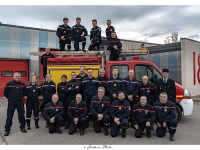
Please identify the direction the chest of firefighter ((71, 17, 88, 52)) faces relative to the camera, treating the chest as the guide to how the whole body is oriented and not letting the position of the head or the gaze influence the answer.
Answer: toward the camera

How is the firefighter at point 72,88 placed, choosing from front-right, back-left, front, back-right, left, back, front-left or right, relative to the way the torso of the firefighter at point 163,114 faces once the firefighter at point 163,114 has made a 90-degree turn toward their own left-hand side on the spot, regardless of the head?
back

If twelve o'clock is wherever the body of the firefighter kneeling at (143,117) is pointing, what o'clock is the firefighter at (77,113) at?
The firefighter is roughly at 3 o'clock from the firefighter kneeling.

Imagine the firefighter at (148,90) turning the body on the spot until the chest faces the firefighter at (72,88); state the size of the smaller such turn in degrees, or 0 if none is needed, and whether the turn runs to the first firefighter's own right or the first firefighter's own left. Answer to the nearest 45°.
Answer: approximately 90° to the first firefighter's own right

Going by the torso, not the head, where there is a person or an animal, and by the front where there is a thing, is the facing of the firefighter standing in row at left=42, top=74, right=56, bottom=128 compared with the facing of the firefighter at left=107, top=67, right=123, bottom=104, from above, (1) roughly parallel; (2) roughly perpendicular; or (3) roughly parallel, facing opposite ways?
roughly parallel

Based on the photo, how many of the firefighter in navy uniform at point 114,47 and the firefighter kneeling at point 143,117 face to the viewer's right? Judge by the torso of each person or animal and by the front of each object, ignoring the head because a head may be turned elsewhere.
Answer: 0

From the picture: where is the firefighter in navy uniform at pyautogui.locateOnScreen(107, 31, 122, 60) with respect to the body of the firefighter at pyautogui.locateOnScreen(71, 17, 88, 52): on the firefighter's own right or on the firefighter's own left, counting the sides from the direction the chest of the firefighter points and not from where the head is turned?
on the firefighter's own left

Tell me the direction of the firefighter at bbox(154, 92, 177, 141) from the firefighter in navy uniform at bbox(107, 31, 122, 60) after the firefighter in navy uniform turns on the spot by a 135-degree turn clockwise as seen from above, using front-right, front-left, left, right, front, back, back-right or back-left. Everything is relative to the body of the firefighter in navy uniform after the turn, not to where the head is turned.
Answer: back

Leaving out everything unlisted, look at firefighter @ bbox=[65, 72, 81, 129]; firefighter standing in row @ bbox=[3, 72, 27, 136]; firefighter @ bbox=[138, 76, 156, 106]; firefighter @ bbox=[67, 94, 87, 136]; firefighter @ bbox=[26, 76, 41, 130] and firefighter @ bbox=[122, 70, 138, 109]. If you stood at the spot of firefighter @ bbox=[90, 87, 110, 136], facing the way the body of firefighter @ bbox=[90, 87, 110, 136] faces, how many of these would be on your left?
2

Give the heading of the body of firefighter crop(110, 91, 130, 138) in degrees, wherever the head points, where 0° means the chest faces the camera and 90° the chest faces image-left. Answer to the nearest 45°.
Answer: approximately 0°

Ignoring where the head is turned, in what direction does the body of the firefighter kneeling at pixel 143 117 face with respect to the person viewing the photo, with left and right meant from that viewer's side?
facing the viewer

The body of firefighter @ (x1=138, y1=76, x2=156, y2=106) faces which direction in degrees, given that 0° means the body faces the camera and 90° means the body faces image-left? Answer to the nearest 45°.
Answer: approximately 0°

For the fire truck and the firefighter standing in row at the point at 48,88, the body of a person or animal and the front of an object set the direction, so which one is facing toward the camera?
the firefighter standing in row

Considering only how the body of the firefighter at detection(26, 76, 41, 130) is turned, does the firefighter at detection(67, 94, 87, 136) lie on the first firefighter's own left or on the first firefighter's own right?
on the first firefighter's own left
